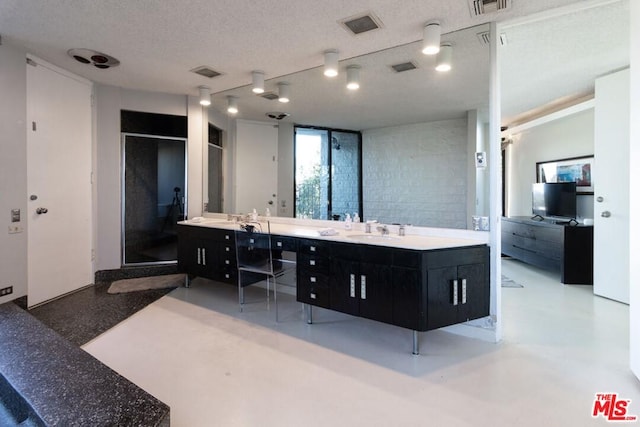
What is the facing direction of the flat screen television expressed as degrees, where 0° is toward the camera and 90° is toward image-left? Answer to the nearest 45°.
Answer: approximately 45°

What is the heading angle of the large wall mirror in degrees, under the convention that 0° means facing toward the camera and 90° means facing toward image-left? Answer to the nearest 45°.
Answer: approximately 45°

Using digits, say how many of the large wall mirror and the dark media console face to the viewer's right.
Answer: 0

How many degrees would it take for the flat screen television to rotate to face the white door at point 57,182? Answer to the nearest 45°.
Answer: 0° — it already faces it

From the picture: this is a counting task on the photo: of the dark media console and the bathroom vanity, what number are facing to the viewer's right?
0

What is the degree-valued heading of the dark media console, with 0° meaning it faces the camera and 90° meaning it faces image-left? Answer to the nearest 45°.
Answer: approximately 45°
